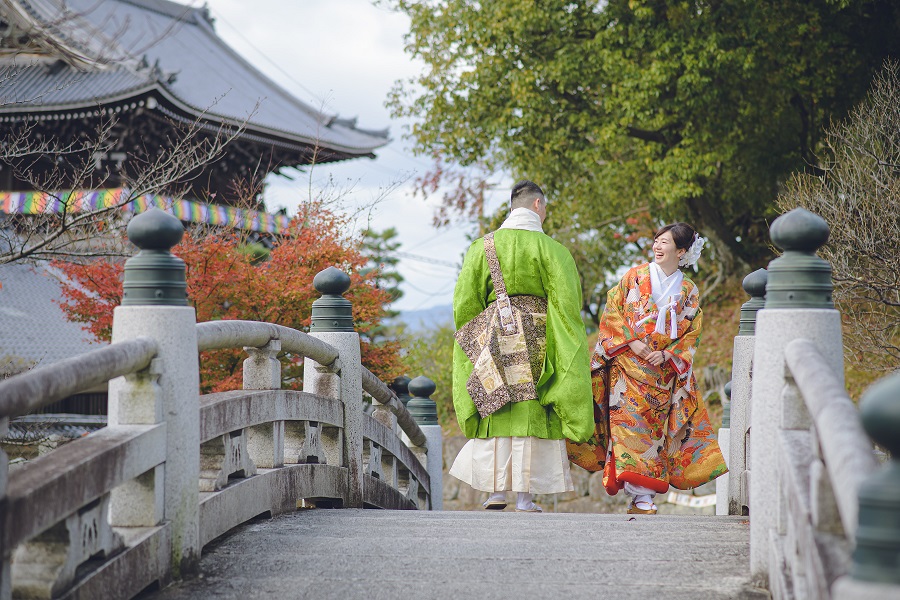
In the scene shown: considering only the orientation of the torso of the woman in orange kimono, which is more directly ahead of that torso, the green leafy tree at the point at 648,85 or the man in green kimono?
the man in green kimono

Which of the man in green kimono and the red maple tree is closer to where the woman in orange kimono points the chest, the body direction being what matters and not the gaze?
the man in green kimono

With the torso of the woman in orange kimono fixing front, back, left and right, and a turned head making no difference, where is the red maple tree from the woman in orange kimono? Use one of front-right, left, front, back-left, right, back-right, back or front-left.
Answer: back-right

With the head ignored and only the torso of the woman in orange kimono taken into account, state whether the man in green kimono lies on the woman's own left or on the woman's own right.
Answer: on the woman's own right

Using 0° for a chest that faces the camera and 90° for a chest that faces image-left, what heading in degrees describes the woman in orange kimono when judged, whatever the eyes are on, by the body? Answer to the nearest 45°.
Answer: approximately 0°

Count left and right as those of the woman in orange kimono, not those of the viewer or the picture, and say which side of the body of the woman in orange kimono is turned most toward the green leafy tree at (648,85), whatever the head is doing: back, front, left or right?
back
